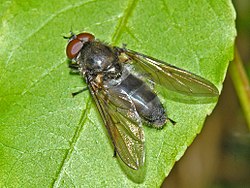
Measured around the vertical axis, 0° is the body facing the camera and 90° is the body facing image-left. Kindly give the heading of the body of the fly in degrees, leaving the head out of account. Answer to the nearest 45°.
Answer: approximately 135°
